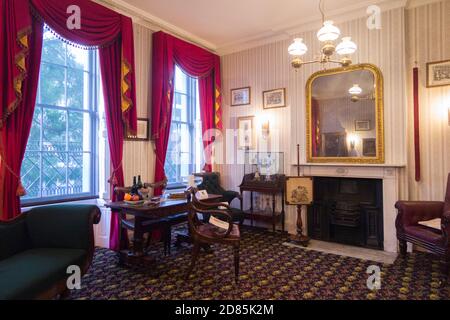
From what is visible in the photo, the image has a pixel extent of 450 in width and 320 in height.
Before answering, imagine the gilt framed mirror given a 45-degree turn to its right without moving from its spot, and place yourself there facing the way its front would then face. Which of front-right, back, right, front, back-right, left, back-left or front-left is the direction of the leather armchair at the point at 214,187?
front

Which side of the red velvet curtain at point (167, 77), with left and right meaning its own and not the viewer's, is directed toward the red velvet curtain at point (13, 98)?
right

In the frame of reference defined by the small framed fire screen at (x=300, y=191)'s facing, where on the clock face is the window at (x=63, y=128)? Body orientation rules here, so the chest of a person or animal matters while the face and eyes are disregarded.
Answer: The window is roughly at 2 o'clock from the small framed fire screen.

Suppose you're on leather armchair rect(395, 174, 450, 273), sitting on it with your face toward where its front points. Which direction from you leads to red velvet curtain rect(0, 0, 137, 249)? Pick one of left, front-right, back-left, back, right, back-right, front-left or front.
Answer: front

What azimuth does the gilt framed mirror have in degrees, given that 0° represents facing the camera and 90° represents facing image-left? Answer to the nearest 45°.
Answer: approximately 45°

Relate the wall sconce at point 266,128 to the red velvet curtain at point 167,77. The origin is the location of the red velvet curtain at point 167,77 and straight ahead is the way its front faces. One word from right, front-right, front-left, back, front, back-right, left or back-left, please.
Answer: front-left

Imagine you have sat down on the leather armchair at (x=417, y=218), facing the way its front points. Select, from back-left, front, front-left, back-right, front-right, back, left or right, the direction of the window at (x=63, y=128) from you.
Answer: front

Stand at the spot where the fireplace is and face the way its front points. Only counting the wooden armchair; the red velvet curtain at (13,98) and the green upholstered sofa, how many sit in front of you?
3

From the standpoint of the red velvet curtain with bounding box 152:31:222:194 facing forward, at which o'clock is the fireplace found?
The fireplace is roughly at 11 o'clock from the red velvet curtain.

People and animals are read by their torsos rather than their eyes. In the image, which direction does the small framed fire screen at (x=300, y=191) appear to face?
toward the camera

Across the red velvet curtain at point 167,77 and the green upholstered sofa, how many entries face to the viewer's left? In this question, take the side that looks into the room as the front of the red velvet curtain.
0

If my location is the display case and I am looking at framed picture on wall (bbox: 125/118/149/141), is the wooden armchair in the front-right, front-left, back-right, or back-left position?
front-left

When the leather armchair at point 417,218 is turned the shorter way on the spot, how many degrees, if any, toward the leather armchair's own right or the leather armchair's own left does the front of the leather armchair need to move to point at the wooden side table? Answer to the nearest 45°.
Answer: approximately 45° to the leather armchair's own right

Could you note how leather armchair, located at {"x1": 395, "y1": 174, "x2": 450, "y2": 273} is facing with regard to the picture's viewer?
facing the viewer and to the left of the viewer

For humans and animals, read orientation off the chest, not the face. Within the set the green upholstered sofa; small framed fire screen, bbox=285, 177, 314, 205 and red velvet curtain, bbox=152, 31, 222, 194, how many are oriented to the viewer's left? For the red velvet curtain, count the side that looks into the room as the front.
0

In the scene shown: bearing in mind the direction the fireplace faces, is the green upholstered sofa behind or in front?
in front

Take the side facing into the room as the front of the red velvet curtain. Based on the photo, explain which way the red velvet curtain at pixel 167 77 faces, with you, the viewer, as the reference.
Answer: facing the viewer and to the right of the viewer

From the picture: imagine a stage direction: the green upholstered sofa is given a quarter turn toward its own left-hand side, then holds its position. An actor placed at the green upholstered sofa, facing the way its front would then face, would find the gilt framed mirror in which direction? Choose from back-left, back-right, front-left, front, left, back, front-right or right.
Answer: front-right
